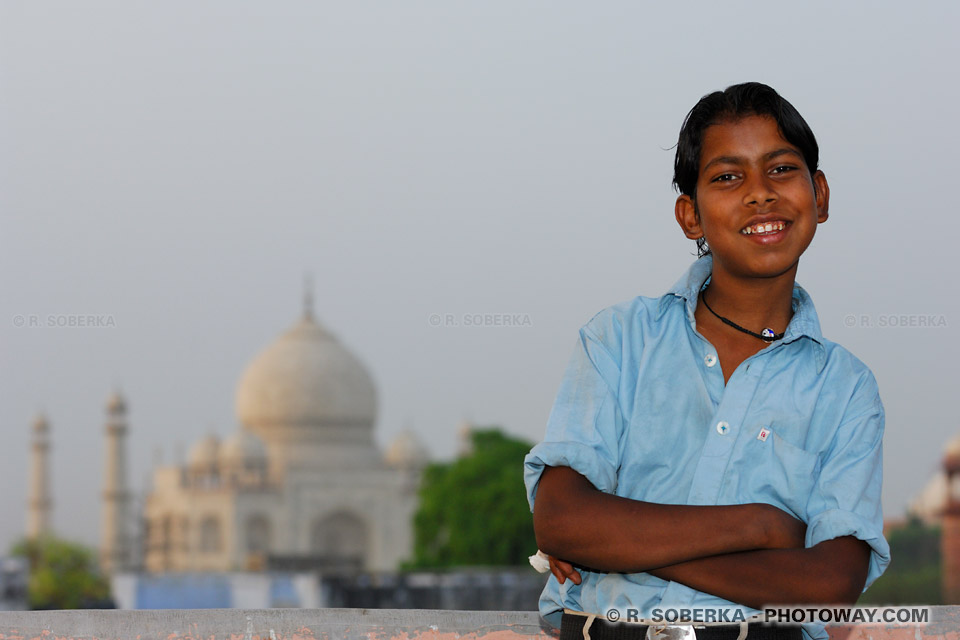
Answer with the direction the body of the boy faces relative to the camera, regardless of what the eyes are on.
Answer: toward the camera

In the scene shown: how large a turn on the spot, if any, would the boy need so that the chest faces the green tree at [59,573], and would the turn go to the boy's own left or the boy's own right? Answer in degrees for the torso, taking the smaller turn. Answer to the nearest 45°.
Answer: approximately 135° to the boy's own right

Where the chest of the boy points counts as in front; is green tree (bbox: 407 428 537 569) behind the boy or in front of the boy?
behind

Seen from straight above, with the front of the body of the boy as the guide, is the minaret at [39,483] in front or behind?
behind
